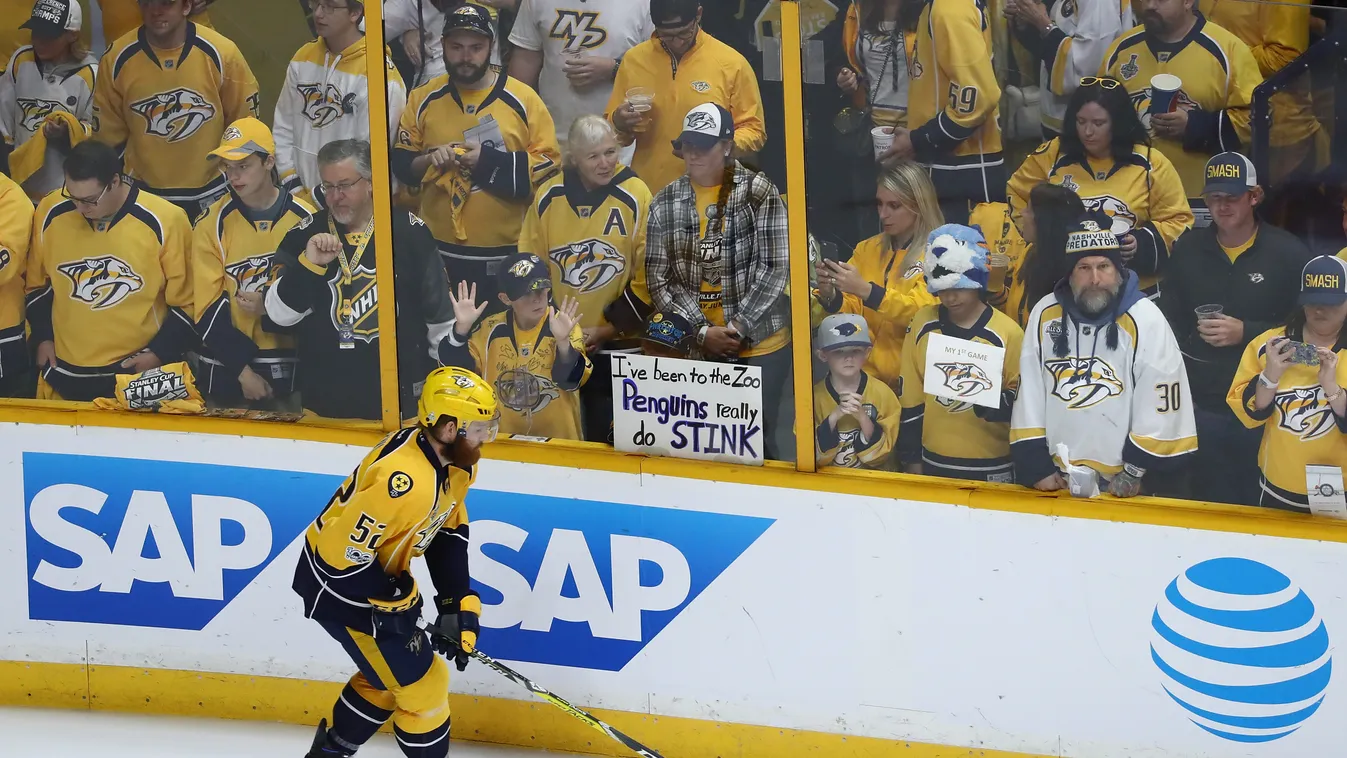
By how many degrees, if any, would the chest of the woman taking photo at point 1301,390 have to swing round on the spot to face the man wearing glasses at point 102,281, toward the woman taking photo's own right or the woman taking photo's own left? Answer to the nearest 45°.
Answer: approximately 90° to the woman taking photo's own right

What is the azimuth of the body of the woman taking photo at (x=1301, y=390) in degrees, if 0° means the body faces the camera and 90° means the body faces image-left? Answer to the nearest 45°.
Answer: approximately 0°

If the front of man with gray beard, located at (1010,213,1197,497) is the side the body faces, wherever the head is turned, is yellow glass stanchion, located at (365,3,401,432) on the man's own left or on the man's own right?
on the man's own right

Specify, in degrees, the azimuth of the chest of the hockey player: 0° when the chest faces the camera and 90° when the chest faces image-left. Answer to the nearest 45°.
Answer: approximately 270°

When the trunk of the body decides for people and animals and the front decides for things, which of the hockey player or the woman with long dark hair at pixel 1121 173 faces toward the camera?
the woman with long dark hair

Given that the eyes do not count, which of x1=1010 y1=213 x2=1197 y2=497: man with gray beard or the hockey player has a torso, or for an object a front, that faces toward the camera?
the man with gray beard

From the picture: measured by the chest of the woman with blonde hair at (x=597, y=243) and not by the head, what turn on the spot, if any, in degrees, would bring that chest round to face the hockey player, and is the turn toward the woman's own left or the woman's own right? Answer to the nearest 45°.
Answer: approximately 45° to the woman's own right

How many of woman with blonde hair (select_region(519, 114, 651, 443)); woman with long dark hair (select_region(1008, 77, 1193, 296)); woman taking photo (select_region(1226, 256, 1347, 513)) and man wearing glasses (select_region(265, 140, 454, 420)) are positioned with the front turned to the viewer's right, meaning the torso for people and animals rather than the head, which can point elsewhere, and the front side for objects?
0

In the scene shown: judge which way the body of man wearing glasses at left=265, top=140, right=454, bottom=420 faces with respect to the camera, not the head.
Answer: toward the camera

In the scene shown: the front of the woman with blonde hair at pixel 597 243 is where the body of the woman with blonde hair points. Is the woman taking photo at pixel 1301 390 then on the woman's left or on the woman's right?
on the woman's left

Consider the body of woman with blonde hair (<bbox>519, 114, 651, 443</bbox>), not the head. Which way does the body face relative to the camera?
toward the camera
